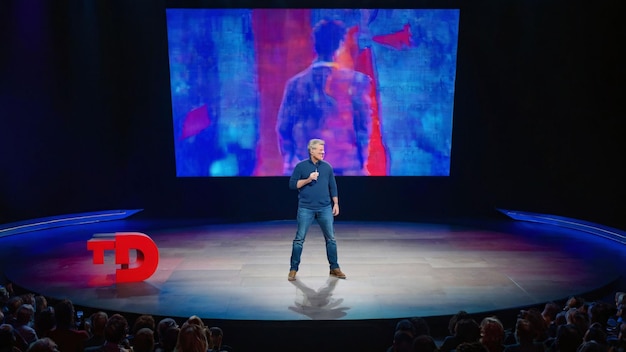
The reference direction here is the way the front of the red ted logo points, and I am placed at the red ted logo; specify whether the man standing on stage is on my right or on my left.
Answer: on my left

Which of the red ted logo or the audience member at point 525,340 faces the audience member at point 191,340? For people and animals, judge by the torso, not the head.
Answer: the red ted logo

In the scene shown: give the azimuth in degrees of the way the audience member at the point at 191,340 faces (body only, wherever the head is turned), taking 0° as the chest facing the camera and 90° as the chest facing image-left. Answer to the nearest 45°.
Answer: approximately 180°

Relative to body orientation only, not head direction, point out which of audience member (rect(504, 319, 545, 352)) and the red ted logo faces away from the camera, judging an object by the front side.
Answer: the audience member

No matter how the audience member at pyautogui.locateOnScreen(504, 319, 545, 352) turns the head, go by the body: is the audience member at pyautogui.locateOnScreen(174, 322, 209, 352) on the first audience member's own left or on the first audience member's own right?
on the first audience member's own left

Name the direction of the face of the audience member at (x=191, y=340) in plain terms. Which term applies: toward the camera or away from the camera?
away from the camera

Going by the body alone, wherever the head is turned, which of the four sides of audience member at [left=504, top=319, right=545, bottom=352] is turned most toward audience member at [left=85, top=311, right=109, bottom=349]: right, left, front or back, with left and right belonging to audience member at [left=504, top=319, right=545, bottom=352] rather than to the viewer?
left

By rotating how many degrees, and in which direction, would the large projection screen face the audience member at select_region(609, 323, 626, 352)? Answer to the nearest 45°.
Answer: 0° — it already faces them

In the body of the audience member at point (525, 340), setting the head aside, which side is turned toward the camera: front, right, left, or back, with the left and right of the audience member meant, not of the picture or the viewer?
back

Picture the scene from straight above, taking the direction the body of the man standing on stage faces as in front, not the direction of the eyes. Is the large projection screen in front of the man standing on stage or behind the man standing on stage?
behind

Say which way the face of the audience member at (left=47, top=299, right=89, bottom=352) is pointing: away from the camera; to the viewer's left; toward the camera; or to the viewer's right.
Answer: away from the camera

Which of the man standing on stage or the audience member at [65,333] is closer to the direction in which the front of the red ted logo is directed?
the audience member

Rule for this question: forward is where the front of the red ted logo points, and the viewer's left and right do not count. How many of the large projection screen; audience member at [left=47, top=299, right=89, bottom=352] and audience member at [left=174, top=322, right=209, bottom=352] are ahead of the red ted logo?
2

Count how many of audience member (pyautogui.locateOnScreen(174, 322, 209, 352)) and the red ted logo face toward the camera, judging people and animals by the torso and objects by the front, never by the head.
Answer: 1
